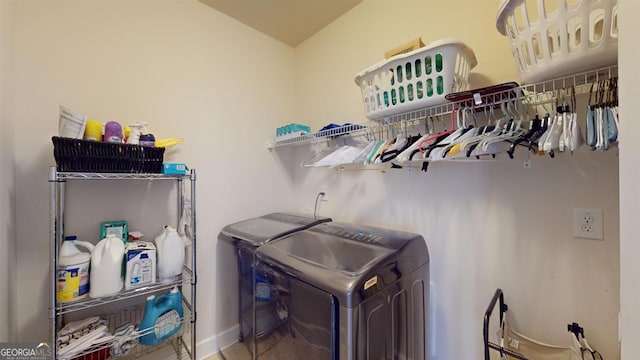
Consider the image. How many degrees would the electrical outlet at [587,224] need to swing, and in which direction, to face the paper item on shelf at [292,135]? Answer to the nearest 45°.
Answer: approximately 90° to its right

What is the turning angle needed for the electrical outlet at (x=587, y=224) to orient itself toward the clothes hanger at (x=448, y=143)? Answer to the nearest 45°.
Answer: approximately 45° to its right

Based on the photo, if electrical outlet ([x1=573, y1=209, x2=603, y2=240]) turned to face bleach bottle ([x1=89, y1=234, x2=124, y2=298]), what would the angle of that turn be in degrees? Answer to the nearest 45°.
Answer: approximately 45° to its right

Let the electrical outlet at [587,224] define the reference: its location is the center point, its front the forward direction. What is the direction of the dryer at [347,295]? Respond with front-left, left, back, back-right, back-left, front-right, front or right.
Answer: front-right

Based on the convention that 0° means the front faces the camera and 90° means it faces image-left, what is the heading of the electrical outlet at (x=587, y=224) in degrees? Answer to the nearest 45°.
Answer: approximately 0°
